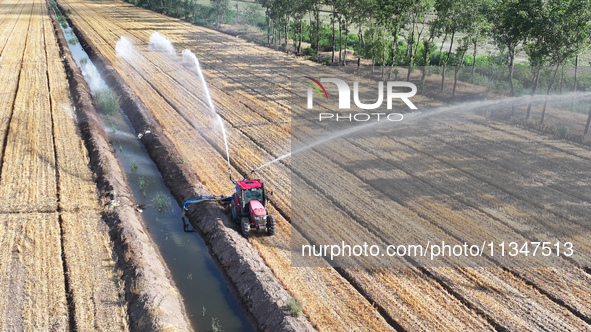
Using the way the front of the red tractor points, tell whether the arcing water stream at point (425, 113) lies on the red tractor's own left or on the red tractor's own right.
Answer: on the red tractor's own left

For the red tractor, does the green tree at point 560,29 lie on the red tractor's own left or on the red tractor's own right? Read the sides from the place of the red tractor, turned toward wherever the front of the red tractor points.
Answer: on the red tractor's own left

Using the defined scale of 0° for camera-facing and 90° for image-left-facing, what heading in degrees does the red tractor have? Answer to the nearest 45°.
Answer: approximately 315°

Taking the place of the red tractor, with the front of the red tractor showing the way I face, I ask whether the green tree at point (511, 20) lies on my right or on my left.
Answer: on my left
